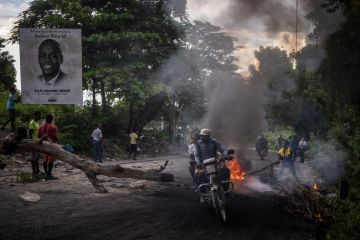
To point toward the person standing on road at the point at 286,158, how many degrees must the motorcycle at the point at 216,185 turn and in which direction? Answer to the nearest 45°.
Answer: approximately 180°

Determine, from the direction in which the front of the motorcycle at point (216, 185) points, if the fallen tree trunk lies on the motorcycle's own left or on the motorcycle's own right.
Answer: on the motorcycle's own right

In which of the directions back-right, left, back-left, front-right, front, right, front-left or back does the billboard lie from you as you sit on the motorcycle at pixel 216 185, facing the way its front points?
back-right

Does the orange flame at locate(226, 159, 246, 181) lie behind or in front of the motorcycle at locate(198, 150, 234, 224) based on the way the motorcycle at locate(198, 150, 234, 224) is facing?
behind

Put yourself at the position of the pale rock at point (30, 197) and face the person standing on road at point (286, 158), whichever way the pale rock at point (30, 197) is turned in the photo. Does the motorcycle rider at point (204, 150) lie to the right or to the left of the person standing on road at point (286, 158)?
right

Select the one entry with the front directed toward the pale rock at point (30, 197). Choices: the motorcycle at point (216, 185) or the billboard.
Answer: the billboard

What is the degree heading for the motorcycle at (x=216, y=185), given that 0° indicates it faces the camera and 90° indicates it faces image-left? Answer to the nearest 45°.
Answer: approximately 0°

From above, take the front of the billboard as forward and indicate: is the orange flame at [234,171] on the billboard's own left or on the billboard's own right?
on the billboard's own left

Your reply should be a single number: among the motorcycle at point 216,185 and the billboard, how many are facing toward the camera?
2

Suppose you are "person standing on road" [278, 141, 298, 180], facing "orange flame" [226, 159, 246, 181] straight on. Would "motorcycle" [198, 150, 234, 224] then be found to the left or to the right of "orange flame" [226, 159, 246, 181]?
left
